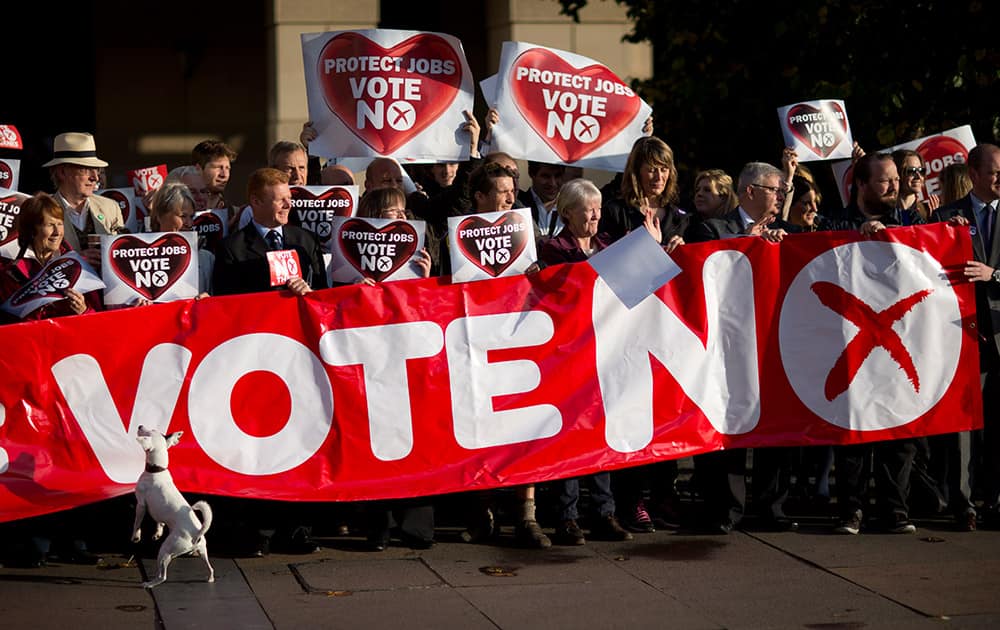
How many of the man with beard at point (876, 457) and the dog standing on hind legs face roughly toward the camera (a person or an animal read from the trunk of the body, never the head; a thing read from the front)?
1

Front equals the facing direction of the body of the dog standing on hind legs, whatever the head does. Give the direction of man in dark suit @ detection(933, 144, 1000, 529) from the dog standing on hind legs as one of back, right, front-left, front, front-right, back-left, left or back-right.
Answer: back-right

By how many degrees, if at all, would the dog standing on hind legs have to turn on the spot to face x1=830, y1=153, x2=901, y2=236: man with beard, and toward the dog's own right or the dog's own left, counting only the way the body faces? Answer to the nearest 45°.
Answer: approximately 135° to the dog's own right

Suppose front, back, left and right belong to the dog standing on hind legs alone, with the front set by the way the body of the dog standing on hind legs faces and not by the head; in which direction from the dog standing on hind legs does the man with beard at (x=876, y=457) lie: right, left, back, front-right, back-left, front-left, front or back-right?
back-right

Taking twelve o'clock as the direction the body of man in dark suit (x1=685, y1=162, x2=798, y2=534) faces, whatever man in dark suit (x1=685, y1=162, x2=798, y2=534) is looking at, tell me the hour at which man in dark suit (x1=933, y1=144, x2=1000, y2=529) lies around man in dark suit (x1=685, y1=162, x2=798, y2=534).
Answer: man in dark suit (x1=933, y1=144, x2=1000, y2=529) is roughly at 10 o'clock from man in dark suit (x1=685, y1=162, x2=798, y2=534).

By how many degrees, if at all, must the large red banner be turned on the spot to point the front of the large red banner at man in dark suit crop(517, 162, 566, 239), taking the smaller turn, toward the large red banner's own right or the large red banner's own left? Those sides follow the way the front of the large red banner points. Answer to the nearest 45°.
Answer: approximately 180°

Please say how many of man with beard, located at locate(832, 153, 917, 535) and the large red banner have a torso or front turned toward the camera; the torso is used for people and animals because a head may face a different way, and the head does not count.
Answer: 2

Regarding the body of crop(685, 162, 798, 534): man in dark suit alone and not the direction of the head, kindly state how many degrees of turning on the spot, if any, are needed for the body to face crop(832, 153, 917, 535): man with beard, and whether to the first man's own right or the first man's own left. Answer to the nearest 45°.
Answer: approximately 45° to the first man's own left

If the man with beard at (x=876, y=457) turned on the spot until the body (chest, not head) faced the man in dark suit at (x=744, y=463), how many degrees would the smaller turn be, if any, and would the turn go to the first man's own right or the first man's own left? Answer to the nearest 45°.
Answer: approximately 90° to the first man's own right

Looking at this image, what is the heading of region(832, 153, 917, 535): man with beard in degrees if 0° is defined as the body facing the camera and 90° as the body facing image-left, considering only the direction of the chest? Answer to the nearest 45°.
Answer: approximately 0°

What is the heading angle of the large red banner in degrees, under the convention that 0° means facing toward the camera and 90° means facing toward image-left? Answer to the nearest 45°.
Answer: approximately 0°

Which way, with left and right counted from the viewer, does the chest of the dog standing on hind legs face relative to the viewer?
facing away from the viewer and to the left of the viewer
